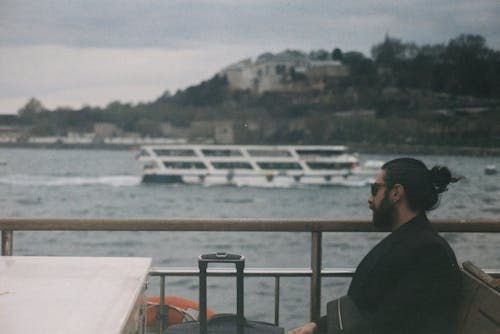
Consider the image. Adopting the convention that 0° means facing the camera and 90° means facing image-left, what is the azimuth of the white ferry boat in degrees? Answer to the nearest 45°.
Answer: approximately 270°

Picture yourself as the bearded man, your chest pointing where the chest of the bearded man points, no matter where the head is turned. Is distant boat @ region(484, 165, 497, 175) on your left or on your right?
on your right

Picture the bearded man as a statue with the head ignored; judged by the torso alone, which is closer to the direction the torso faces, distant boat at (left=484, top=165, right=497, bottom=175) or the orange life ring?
the orange life ring

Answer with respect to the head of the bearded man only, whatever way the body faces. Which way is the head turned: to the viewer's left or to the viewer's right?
to the viewer's left

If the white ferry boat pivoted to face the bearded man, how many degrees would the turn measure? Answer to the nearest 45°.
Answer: approximately 90° to its right

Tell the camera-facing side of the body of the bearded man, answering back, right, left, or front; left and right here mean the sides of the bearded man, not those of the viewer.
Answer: left

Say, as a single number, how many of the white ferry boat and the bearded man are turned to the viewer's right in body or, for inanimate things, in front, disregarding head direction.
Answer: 1

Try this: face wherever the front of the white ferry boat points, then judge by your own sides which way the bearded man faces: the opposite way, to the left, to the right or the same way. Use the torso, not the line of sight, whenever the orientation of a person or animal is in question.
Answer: the opposite way
